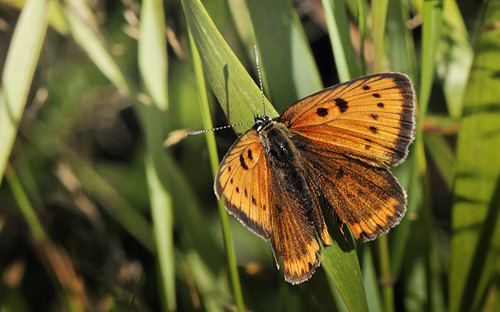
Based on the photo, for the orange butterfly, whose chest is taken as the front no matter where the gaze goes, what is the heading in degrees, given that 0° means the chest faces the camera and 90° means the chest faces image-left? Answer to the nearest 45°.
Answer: approximately 135°

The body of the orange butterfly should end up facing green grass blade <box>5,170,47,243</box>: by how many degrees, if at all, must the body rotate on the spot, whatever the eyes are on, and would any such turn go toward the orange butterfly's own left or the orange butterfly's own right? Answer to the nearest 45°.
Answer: approximately 45° to the orange butterfly's own left
